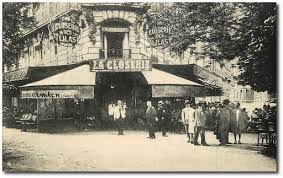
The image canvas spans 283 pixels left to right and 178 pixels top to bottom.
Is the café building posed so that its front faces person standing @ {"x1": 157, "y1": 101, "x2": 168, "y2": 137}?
yes

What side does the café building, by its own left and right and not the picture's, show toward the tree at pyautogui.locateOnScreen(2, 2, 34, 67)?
right

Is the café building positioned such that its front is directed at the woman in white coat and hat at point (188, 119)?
no

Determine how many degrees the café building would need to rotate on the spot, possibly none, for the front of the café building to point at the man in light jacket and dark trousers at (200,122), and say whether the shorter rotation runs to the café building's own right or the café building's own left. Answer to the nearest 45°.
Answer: approximately 90° to the café building's own left

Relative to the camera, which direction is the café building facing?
toward the camera

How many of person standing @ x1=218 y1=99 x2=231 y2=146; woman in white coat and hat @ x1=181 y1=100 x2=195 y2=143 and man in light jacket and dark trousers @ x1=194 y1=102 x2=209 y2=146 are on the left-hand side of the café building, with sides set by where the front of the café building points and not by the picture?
3
